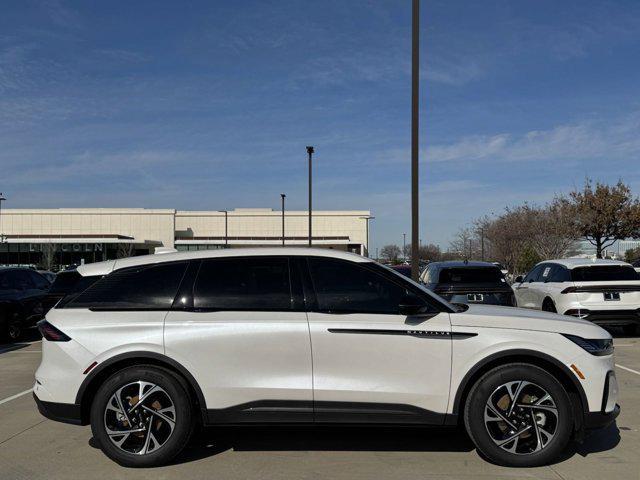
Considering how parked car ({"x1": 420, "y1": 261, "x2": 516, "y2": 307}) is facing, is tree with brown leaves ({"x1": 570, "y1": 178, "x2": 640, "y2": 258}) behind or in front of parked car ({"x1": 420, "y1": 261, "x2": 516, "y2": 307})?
in front

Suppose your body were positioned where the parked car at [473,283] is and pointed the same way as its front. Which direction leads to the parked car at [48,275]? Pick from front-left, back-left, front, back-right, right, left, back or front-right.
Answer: left

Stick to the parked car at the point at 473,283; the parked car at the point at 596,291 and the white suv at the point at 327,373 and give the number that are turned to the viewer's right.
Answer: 1

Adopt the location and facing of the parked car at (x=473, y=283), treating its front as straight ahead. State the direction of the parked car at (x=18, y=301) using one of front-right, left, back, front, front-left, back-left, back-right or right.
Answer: left

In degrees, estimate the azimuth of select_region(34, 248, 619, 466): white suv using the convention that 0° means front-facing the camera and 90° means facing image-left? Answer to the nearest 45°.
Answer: approximately 270°

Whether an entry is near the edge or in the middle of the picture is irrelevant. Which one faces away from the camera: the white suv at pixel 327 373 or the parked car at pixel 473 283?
the parked car

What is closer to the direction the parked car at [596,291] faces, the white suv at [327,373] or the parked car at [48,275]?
the parked car

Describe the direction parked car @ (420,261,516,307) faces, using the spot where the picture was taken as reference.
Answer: facing away from the viewer

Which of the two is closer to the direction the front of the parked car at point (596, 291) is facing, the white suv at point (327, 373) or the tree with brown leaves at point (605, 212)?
the tree with brown leaves

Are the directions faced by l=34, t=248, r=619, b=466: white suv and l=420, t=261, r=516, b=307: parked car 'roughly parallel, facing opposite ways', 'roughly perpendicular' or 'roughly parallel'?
roughly perpendicular

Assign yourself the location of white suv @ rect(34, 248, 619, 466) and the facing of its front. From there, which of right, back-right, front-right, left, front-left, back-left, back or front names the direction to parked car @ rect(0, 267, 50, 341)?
back-left

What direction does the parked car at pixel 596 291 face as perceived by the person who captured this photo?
facing away from the viewer and to the left of the viewer

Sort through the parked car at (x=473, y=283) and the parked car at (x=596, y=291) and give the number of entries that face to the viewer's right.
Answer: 0

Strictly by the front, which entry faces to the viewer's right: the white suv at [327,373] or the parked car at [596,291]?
the white suv
